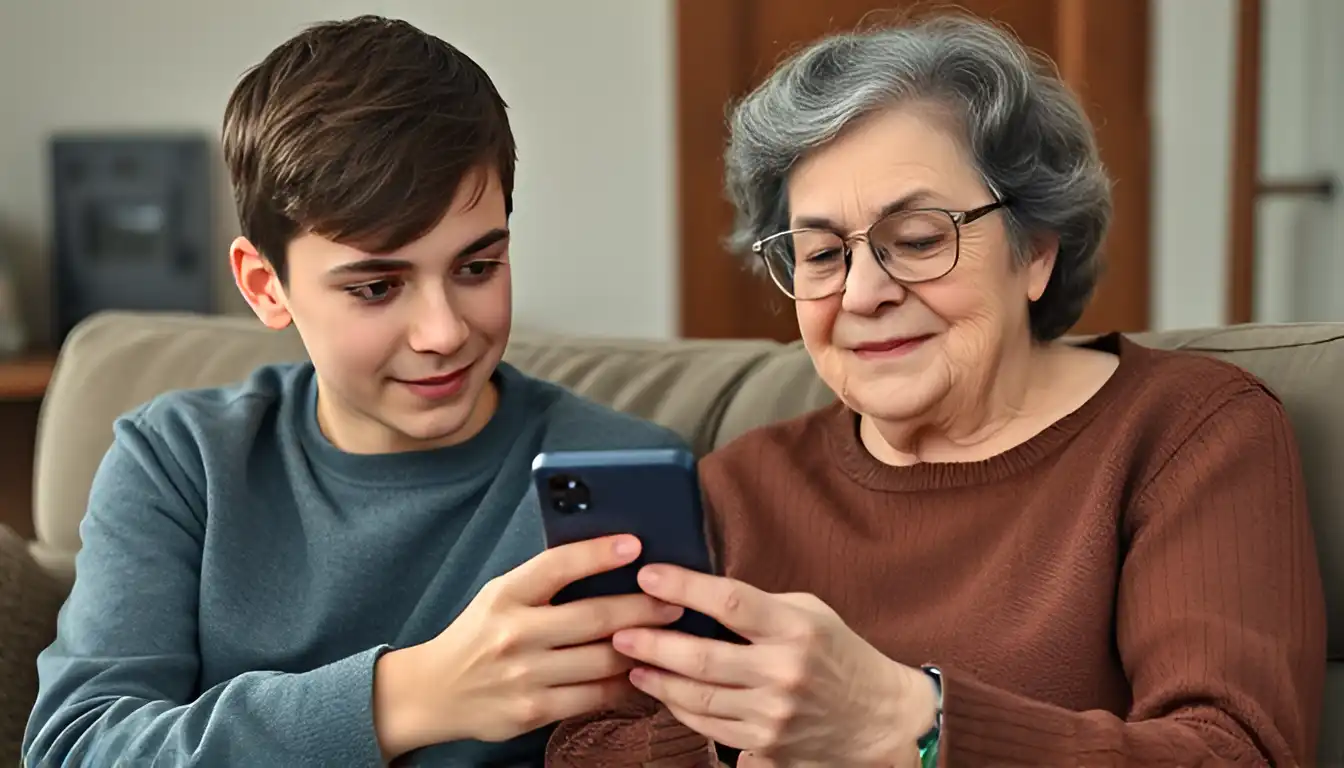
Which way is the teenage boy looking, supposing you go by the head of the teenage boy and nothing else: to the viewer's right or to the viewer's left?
to the viewer's right

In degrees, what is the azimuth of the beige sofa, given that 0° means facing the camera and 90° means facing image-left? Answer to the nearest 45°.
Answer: approximately 0°

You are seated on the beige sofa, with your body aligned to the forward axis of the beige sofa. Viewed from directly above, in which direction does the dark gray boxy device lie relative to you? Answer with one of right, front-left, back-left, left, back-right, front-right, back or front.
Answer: back-right

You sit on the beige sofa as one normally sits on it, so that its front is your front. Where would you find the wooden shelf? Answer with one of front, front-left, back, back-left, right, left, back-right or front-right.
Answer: back-right

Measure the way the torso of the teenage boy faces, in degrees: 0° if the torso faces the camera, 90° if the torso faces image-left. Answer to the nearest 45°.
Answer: approximately 315°

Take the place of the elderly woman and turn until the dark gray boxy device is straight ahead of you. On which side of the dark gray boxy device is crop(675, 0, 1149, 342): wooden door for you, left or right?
right
